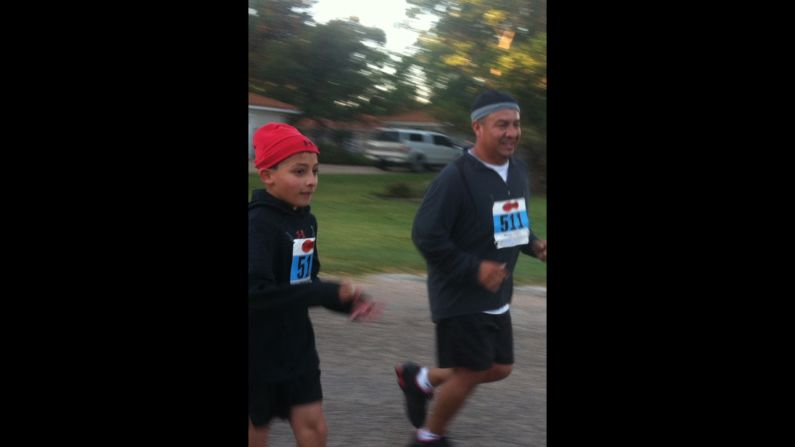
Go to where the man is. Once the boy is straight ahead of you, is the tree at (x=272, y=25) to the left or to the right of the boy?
right

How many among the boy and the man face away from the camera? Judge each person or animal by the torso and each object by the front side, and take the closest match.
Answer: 0

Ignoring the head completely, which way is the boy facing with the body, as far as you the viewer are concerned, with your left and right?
facing the viewer and to the right of the viewer

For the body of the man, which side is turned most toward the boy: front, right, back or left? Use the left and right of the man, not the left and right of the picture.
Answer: right

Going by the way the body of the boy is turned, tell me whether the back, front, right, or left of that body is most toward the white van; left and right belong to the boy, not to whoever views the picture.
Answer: left
